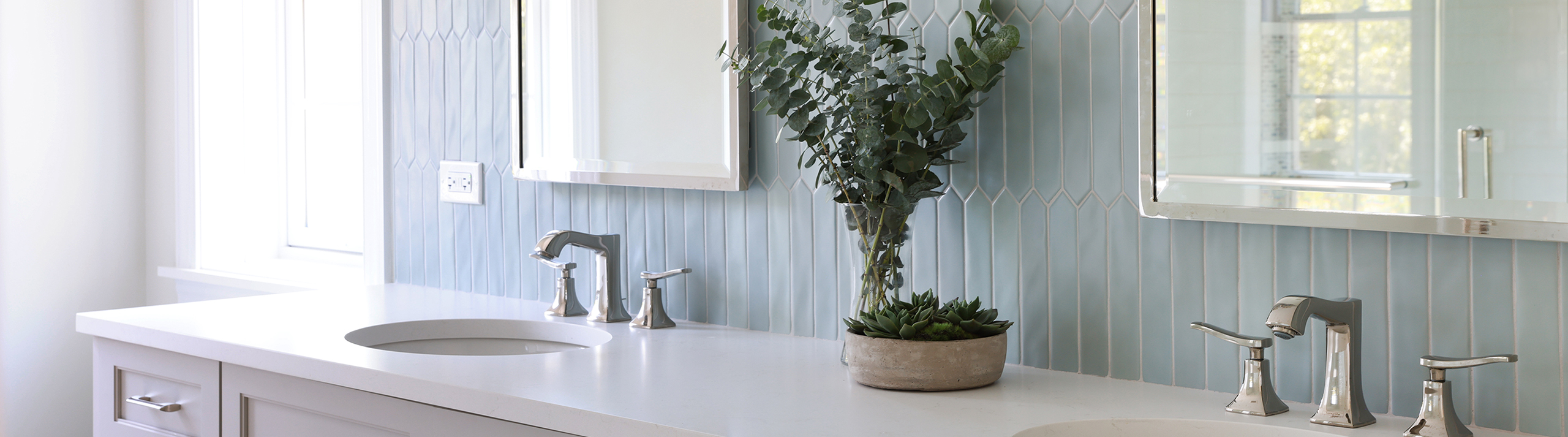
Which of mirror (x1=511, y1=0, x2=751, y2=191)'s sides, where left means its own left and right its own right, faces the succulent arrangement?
left

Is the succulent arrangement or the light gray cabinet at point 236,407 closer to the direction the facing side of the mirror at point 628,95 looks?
the light gray cabinet

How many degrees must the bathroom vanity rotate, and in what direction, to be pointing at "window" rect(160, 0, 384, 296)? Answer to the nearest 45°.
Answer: approximately 90° to its right

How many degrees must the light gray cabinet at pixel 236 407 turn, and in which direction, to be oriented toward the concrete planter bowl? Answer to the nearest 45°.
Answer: approximately 90° to its left

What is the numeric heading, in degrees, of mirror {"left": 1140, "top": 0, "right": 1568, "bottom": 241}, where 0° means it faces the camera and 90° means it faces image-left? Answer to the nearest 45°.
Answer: approximately 45°
